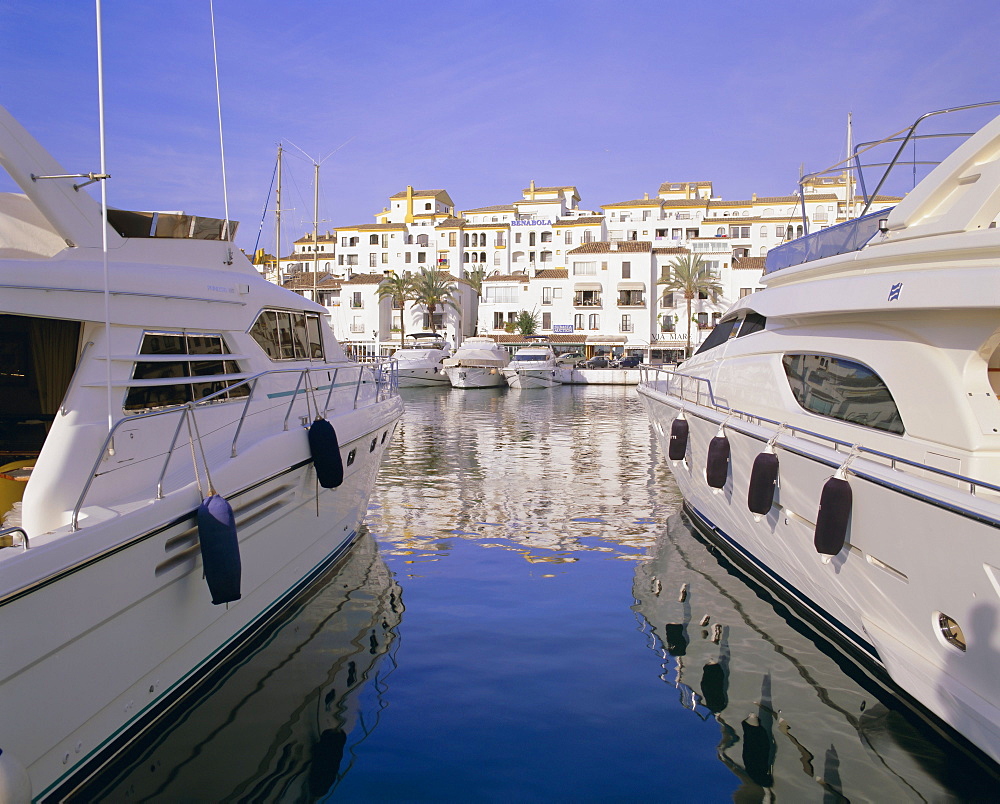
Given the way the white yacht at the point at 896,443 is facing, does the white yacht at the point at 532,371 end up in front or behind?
in front

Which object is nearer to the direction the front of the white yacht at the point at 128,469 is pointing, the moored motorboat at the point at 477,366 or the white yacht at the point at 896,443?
the moored motorboat

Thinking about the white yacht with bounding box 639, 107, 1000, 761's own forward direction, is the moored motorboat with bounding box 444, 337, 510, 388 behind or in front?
in front

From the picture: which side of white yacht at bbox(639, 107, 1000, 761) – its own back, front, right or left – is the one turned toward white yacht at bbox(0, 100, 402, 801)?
left

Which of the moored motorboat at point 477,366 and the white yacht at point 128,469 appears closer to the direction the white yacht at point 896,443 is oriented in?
the moored motorboat

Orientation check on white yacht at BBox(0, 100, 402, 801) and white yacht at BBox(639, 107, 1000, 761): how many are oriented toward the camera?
0

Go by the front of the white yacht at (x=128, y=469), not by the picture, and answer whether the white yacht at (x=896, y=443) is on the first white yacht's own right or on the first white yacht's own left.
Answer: on the first white yacht's own right

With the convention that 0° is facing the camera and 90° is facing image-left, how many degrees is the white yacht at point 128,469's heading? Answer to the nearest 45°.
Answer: approximately 225°

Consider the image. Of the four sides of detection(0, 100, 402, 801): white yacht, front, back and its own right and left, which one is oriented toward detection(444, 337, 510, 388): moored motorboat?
front

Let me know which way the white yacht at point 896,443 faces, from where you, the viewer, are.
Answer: facing away from the viewer and to the left of the viewer

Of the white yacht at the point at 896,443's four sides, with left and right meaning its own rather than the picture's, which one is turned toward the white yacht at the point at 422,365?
front
